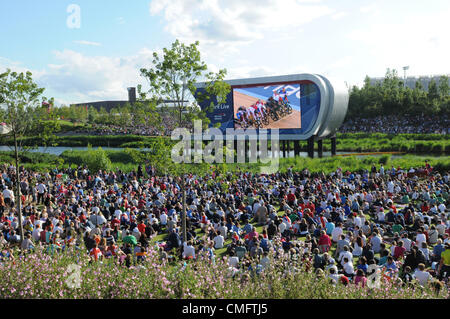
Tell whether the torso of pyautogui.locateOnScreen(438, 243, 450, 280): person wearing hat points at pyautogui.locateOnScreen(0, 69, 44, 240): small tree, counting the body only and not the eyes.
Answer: no

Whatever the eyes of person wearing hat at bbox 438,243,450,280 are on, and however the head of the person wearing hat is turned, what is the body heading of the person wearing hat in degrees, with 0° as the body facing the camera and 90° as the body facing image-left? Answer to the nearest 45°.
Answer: approximately 180°

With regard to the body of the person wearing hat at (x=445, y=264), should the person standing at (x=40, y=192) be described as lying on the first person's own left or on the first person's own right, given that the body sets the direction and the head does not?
on the first person's own left
